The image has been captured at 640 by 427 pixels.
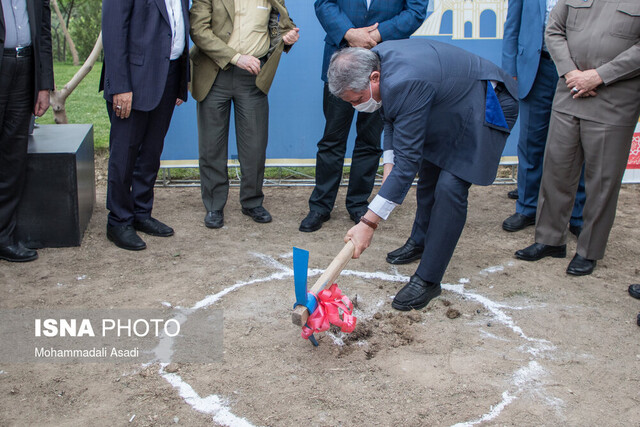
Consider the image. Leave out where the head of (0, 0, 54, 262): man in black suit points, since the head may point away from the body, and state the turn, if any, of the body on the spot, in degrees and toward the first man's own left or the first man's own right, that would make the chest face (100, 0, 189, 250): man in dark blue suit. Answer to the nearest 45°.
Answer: approximately 45° to the first man's own left

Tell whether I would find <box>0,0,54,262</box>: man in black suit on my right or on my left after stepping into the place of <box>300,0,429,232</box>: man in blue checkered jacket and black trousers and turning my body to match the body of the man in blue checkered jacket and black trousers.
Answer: on my right

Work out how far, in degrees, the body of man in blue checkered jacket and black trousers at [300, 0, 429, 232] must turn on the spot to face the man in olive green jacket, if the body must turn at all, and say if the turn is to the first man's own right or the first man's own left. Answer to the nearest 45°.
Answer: approximately 90° to the first man's own right

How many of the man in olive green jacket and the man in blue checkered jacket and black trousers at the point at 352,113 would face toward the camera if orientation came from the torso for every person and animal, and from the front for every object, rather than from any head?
2

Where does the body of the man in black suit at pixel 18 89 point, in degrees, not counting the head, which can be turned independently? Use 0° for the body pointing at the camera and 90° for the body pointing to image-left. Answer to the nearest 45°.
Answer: approximately 315°

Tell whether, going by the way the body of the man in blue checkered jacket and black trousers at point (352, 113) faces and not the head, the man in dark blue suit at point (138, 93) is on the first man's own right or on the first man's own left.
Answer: on the first man's own right
